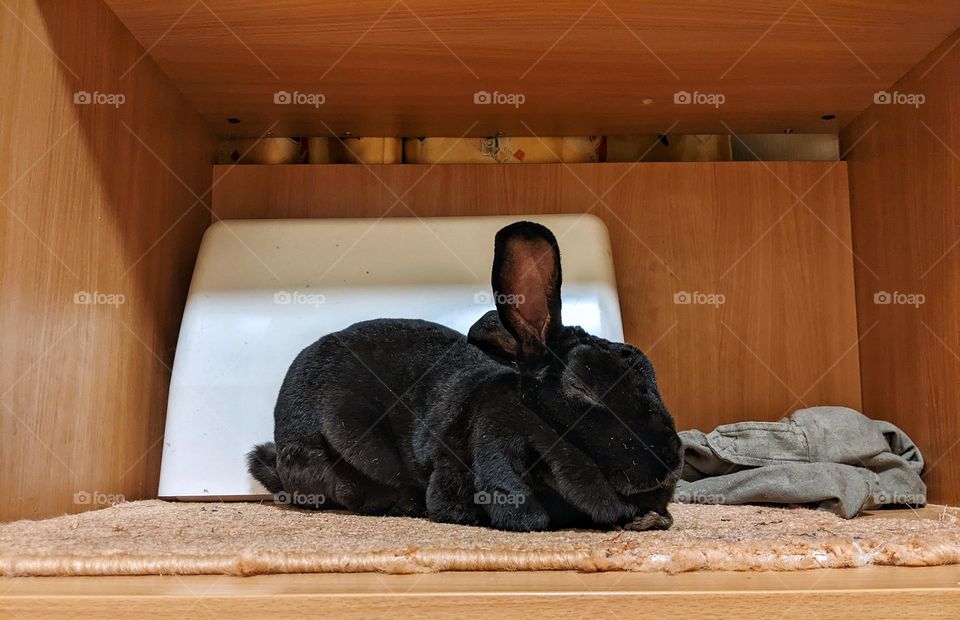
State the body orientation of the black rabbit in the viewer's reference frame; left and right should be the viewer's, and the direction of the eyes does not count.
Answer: facing to the right of the viewer
